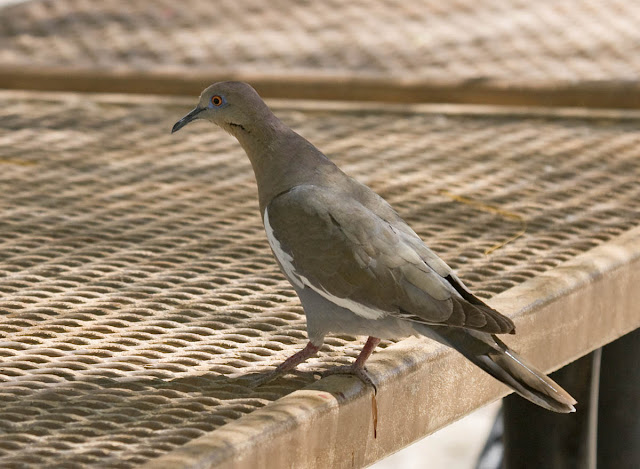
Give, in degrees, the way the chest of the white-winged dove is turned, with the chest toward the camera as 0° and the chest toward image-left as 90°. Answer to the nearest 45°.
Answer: approximately 90°
